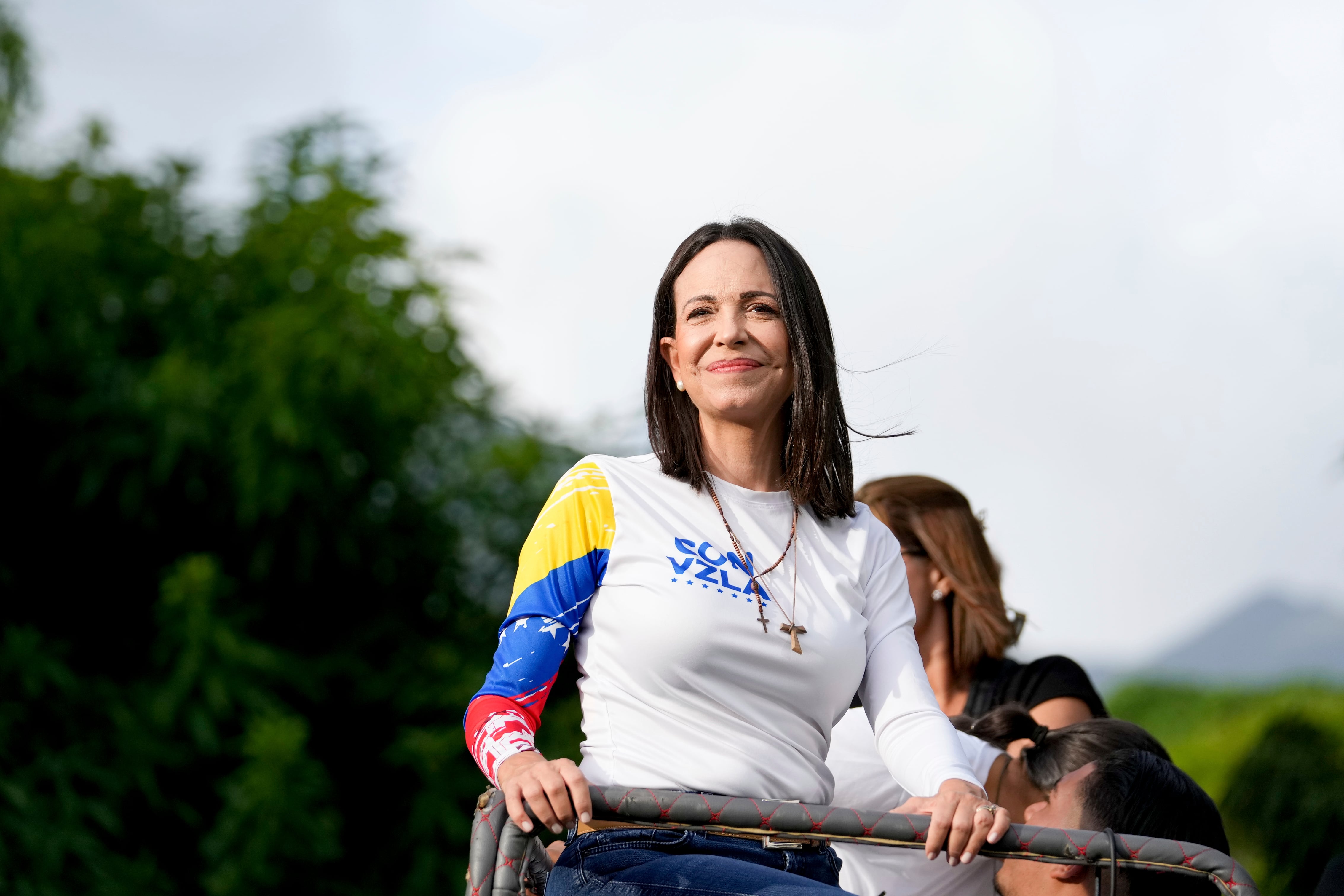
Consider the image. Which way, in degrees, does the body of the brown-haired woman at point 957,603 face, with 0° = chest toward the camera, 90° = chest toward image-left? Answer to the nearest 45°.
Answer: approximately 45°

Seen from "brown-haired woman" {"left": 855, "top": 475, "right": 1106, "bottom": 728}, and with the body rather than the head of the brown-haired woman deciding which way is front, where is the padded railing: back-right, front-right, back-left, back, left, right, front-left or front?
front-left

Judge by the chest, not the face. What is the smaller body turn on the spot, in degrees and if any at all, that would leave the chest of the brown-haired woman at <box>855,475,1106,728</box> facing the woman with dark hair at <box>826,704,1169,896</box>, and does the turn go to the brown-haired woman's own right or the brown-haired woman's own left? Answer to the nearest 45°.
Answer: approximately 45° to the brown-haired woman's own left

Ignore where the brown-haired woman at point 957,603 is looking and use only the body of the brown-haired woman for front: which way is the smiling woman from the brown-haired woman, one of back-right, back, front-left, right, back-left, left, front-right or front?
front-left
